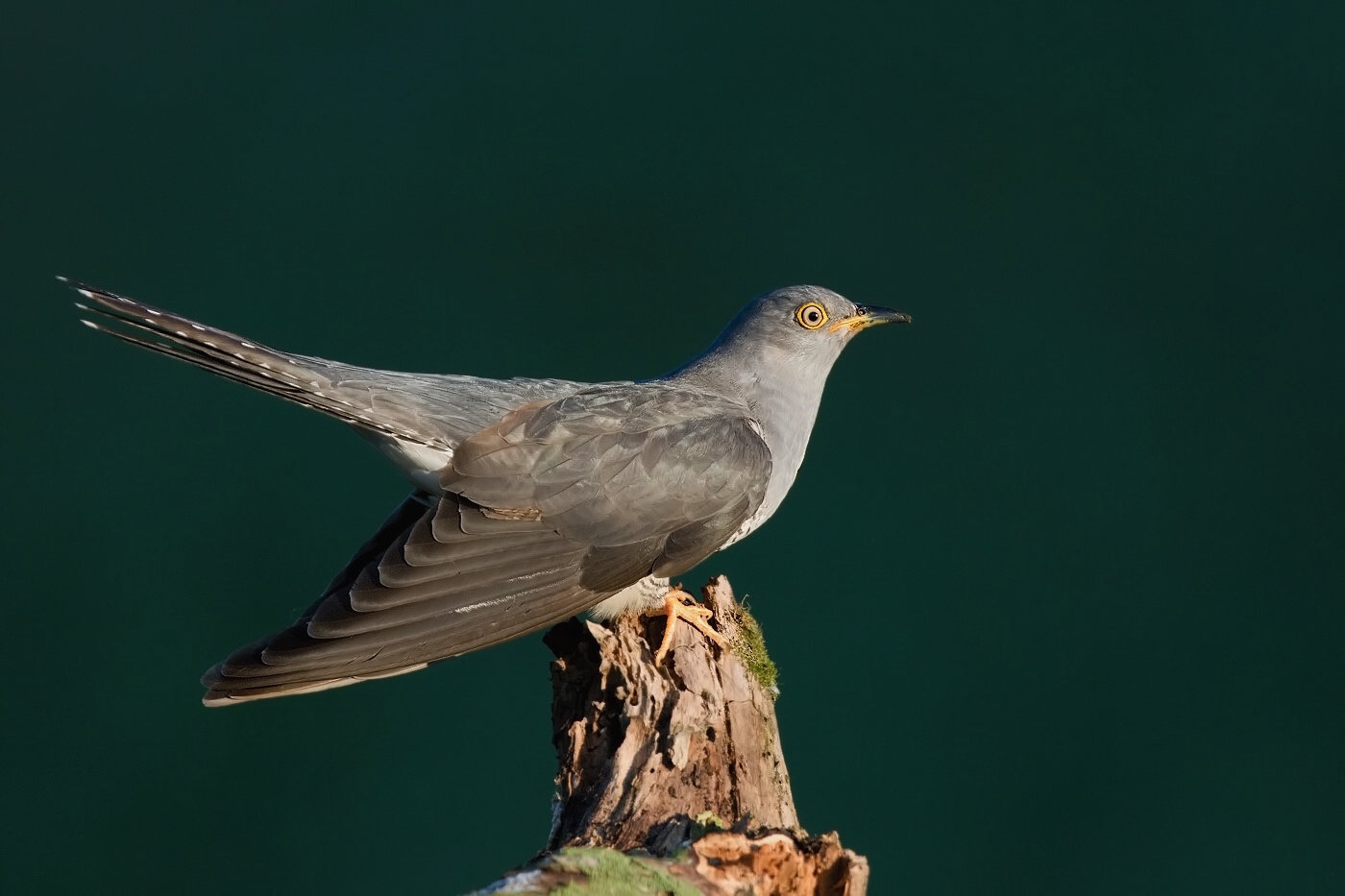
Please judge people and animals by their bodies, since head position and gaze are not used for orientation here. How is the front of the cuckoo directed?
to the viewer's right
